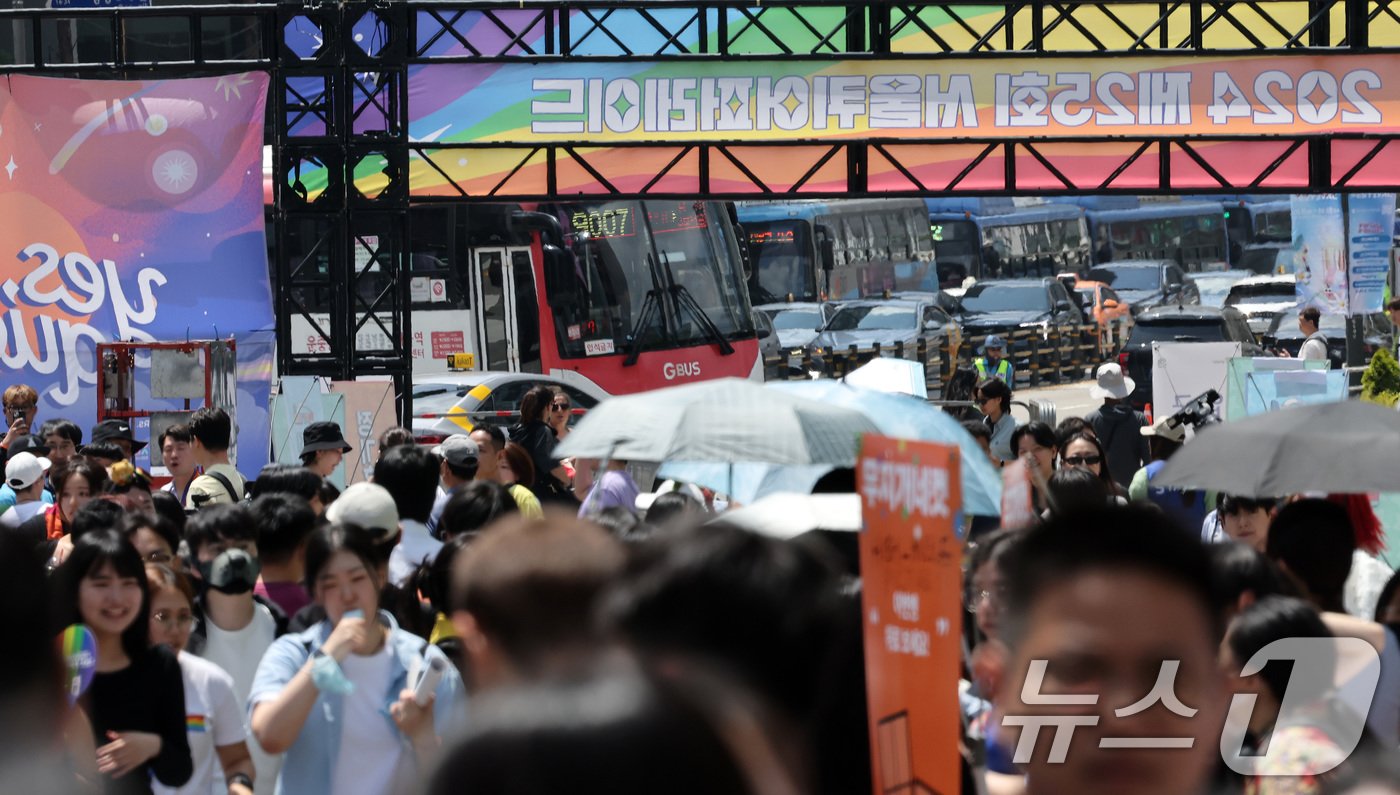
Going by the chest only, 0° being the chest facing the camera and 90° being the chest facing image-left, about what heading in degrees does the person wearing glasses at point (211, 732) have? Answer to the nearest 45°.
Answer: approximately 0°

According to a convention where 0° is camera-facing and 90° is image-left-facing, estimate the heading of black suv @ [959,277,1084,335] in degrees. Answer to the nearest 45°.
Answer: approximately 45°

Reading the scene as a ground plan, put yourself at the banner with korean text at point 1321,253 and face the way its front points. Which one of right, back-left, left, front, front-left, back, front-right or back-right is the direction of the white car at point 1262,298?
back

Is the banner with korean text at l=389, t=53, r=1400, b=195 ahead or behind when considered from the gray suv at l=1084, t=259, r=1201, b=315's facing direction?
ahead

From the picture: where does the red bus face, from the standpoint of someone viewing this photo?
facing the viewer and to the right of the viewer

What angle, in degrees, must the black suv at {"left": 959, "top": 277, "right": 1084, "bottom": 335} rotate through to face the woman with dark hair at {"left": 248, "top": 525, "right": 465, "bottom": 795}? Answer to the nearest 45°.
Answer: approximately 45° to its left

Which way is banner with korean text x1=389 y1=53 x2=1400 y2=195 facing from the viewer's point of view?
away from the camera

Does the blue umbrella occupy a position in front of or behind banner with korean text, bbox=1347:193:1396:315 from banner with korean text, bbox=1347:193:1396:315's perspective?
in front
